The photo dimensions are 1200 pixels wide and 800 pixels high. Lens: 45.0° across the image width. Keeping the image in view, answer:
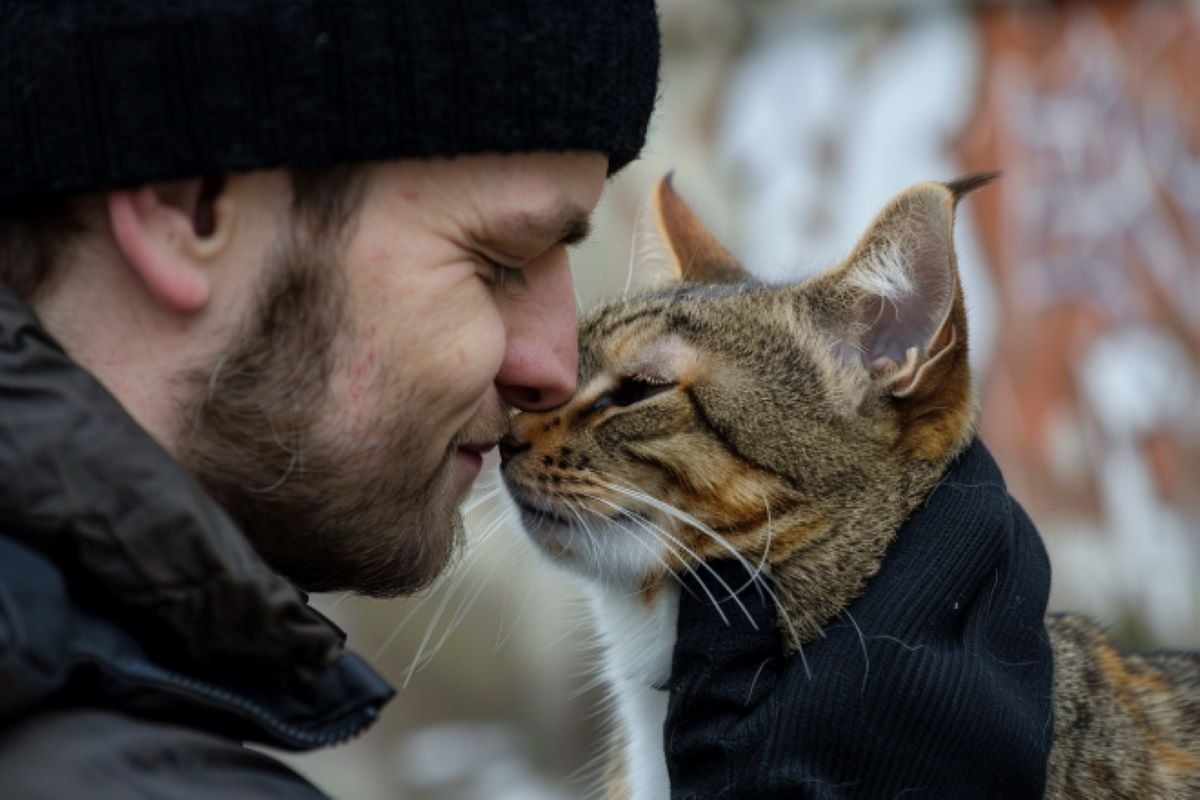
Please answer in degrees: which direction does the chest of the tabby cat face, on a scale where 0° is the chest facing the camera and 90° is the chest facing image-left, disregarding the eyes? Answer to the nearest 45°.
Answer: approximately 90°

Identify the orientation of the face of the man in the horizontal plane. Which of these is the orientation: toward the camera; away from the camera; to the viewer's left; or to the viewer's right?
to the viewer's right

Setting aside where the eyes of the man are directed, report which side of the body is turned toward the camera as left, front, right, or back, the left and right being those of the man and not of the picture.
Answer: right
